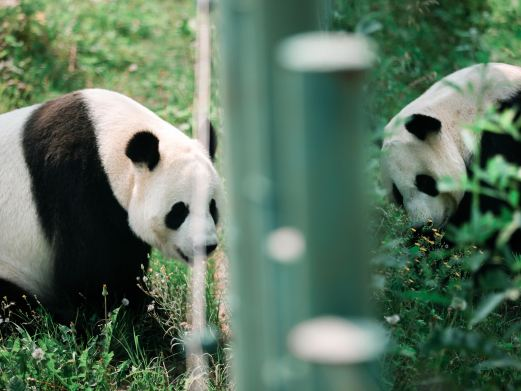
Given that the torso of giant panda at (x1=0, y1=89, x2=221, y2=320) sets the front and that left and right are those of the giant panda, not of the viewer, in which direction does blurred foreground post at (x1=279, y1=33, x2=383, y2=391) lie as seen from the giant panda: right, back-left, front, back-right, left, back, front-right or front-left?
front-right

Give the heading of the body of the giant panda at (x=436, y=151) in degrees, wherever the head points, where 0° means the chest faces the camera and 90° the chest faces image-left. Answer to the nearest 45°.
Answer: approximately 45°

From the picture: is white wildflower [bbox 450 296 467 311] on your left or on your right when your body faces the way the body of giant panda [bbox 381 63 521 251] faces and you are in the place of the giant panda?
on your left

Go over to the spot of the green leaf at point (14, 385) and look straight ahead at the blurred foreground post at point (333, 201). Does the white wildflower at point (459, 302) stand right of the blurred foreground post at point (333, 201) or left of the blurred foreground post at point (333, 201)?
left

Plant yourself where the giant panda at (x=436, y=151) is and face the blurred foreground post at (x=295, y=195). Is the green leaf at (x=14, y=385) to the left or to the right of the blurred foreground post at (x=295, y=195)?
right

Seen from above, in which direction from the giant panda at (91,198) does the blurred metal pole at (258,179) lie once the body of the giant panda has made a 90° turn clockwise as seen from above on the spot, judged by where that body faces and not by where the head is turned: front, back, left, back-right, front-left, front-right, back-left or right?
front-left

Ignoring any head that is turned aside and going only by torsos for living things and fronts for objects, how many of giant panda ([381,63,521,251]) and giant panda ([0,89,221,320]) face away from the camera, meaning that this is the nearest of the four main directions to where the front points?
0

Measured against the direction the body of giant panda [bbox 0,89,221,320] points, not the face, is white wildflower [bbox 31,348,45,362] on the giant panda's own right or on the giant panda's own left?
on the giant panda's own right
